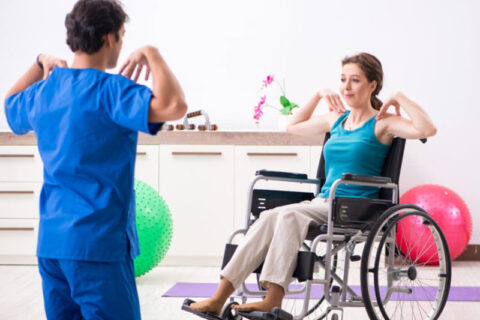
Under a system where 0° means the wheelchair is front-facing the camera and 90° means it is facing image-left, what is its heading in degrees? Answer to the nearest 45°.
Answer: approximately 45°

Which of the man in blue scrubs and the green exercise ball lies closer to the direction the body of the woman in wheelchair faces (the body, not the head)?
the man in blue scrubs

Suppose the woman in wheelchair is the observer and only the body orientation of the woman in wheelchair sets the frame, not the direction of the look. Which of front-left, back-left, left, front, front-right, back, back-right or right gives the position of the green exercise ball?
right

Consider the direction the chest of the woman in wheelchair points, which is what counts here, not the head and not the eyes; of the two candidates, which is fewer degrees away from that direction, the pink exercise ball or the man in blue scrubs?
the man in blue scrubs

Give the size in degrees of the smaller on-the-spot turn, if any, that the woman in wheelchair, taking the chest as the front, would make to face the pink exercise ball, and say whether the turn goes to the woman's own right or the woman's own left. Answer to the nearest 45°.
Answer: approximately 180°

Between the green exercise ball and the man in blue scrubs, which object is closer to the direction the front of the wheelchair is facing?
the man in blue scrubs

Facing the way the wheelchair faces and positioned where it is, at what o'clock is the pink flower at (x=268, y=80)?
The pink flower is roughly at 4 o'clock from the wheelchair.

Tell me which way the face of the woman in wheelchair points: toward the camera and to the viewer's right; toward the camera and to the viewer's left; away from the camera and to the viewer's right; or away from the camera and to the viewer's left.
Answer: toward the camera and to the viewer's left

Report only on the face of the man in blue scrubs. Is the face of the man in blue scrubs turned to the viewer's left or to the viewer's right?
to the viewer's right

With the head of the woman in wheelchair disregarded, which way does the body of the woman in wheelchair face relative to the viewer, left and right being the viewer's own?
facing the viewer and to the left of the viewer

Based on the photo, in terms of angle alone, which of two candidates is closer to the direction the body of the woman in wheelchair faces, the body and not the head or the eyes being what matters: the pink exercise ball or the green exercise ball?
the green exercise ball

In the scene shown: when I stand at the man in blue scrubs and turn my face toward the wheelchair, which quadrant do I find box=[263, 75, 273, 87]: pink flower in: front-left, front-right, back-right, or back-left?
front-left
